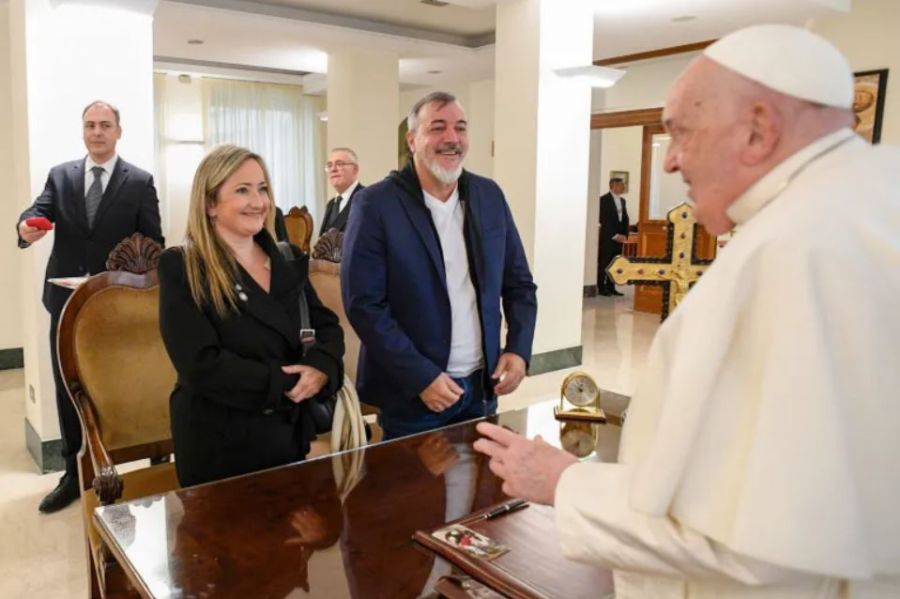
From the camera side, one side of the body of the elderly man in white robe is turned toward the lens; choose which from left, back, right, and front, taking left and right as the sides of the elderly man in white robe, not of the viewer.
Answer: left

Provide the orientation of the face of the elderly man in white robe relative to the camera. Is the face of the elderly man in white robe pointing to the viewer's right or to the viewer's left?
to the viewer's left

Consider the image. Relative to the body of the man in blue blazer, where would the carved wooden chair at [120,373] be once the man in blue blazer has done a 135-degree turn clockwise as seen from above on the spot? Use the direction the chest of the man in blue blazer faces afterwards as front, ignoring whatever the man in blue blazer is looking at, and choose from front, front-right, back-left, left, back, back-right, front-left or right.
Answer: front

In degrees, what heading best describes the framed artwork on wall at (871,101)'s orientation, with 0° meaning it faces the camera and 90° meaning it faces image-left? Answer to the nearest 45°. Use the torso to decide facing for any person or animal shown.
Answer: approximately 45°

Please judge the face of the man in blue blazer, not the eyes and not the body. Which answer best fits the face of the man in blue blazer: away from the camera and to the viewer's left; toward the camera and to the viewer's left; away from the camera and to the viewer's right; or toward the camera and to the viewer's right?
toward the camera and to the viewer's right

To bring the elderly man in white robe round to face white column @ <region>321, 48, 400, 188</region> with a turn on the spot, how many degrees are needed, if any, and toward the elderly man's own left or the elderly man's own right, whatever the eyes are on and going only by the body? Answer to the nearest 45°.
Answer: approximately 45° to the elderly man's own right

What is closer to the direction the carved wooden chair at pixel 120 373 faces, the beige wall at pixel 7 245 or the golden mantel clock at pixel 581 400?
the golden mantel clock

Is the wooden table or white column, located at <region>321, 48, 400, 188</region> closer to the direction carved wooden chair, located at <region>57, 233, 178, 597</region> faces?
the wooden table

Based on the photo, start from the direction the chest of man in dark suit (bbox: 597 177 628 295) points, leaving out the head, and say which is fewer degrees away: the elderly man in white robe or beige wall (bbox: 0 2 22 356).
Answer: the elderly man in white robe

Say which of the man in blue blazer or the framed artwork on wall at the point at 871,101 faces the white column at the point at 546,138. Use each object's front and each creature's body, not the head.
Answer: the framed artwork on wall

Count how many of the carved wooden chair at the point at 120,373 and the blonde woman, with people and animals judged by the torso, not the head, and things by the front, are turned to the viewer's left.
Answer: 0

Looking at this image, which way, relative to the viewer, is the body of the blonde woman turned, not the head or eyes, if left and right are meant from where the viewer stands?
facing the viewer and to the right of the viewer

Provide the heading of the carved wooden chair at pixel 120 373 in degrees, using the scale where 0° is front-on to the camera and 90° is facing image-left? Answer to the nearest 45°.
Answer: approximately 315°

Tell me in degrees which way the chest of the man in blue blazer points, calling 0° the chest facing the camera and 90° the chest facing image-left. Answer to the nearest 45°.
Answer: approximately 315°

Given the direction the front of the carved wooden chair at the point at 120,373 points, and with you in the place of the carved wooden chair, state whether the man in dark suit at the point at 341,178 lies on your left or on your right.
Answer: on your left

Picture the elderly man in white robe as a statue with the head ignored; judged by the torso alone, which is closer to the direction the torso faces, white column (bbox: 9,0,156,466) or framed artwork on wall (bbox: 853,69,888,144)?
the white column
